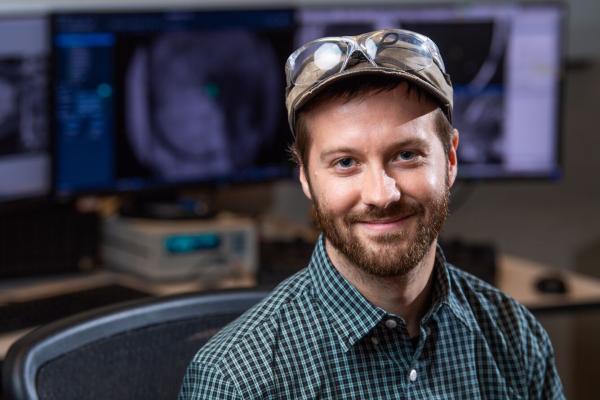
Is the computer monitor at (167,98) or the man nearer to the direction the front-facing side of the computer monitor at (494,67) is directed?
the man

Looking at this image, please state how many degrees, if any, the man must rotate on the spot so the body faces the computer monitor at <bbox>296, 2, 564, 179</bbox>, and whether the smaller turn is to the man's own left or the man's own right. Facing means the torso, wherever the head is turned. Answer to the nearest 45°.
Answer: approximately 180°

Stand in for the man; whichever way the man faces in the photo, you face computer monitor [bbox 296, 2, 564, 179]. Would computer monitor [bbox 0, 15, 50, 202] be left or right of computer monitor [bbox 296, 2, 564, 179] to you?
left

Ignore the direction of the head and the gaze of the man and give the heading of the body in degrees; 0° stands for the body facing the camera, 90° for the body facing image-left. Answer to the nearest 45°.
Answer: approximately 0°

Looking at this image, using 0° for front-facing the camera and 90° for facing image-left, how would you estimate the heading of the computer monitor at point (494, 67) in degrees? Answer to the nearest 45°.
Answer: approximately 0°

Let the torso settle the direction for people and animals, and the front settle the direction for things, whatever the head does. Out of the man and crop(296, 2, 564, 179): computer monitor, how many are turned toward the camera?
2

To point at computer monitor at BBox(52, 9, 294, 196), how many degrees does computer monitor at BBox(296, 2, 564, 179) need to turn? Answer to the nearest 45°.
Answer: approximately 90° to its right
